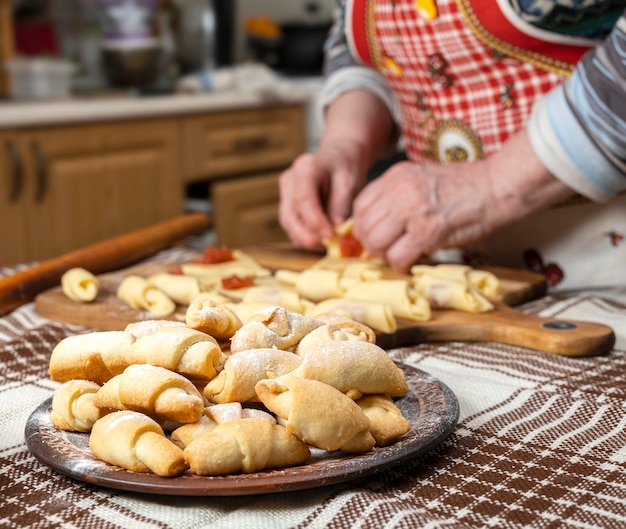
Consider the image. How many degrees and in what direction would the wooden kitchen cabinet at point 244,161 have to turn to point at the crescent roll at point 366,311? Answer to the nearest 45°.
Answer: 0° — it already faces it

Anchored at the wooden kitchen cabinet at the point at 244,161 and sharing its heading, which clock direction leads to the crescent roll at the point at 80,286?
The crescent roll is roughly at 12 o'clock from the wooden kitchen cabinet.

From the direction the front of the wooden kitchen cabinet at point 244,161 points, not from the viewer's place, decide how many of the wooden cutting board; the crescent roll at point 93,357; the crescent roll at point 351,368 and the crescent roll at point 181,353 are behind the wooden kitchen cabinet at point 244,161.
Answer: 0

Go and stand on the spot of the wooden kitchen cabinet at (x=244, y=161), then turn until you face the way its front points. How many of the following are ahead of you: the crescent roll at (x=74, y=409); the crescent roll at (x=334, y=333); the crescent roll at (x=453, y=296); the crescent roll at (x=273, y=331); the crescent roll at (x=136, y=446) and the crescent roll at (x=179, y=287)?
6

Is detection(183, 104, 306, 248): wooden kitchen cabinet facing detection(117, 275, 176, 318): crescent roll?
yes

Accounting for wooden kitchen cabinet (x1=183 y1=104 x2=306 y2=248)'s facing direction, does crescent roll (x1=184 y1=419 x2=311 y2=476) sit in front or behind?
in front

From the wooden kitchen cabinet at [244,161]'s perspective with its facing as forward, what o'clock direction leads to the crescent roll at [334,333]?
The crescent roll is roughly at 12 o'clock from the wooden kitchen cabinet.

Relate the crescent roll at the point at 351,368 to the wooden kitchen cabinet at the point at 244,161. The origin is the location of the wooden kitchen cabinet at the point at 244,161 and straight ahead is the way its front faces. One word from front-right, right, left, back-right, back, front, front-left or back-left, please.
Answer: front

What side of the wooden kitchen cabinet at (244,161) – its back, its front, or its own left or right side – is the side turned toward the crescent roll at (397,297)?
front

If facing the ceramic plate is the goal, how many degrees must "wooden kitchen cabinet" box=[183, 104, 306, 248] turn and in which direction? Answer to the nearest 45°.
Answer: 0° — it already faces it

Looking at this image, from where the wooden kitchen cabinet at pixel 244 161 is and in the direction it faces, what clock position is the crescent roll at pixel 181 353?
The crescent roll is roughly at 12 o'clock from the wooden kitchen cabinet.

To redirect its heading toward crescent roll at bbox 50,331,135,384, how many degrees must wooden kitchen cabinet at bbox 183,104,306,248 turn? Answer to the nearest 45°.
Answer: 0° — it already faces it

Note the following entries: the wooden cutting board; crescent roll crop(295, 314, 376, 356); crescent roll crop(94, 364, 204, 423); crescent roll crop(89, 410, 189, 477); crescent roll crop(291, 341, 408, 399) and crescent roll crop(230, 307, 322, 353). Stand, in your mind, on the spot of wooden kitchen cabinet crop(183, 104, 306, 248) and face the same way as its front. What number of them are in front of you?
6

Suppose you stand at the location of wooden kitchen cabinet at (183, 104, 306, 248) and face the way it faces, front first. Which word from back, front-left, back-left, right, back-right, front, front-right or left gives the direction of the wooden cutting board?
front

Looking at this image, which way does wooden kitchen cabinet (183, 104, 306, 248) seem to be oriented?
toward the camera

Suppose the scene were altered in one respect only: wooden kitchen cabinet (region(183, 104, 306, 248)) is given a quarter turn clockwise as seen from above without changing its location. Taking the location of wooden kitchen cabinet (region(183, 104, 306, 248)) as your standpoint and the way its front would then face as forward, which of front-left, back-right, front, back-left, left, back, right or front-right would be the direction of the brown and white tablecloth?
left

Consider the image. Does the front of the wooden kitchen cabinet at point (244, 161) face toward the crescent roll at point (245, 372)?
yes

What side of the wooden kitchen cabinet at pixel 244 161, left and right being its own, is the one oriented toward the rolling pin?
front
